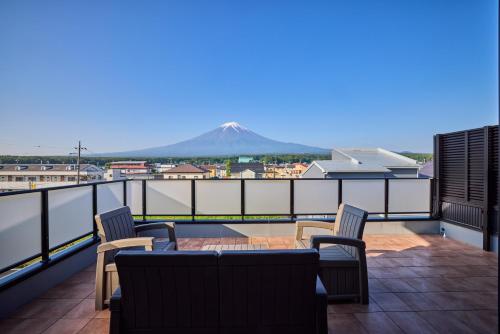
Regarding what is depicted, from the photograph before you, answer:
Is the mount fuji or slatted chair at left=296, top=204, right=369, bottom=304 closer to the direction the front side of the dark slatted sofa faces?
the mount fuji

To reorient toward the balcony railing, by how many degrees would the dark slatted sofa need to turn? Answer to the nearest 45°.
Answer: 0° — it already faces it

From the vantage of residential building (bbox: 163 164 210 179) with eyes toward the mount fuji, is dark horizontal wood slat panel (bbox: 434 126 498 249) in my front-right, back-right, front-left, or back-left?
back-right

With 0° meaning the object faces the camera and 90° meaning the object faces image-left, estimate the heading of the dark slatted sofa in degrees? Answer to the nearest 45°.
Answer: approximately 180°

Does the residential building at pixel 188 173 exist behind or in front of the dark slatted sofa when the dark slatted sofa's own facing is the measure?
in front

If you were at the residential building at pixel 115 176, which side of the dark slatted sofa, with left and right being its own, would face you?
front

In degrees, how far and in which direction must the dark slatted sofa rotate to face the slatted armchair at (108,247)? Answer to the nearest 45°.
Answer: approximately 45° to its left

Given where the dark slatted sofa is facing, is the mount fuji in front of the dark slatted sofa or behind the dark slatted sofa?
in front

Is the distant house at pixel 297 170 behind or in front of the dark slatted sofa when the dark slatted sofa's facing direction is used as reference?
in front

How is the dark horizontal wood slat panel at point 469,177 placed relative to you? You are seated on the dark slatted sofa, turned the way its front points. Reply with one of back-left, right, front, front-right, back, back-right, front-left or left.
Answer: front-right

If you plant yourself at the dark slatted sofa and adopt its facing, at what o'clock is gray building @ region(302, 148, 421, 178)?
The gray building is roughly at 1 o'clock from the dark slatted sofa.
